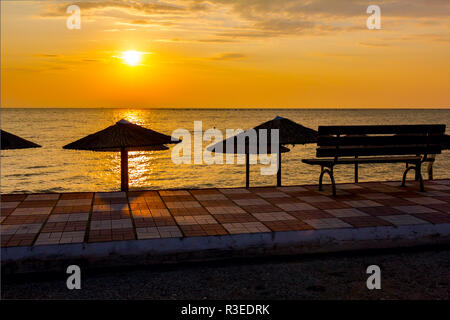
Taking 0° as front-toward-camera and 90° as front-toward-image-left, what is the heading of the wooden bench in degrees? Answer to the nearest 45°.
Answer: approximately 135°

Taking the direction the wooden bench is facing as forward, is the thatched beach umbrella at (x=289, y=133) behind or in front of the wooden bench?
in front
